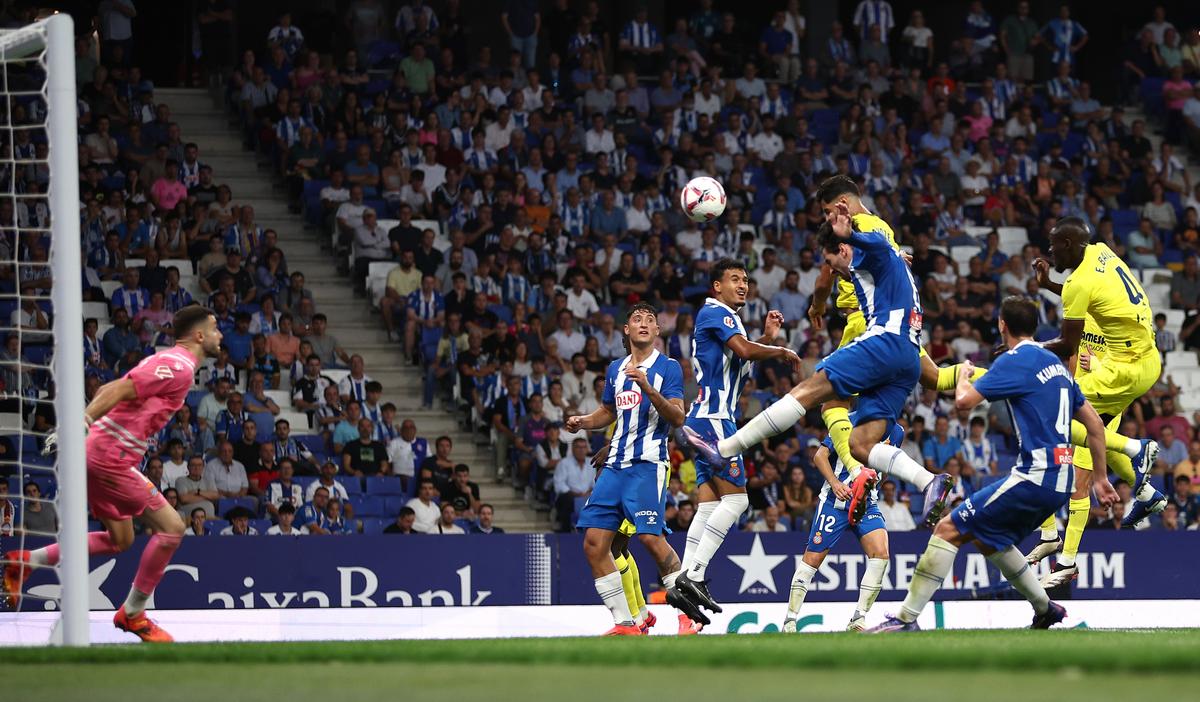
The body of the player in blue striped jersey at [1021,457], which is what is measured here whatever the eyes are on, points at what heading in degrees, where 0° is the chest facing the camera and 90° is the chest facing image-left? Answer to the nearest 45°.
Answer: approximately 135°

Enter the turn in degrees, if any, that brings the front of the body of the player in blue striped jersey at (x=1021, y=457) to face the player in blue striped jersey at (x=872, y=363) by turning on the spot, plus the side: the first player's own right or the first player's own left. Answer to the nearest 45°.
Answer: approximately 45° to the first player's own left

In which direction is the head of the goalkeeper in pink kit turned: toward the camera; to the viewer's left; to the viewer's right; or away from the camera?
to the viewer's right

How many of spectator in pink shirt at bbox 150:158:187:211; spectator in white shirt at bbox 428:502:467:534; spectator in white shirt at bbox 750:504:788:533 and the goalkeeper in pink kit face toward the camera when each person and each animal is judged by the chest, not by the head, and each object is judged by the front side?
3

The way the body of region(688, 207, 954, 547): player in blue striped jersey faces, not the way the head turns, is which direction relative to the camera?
to the viewer's left

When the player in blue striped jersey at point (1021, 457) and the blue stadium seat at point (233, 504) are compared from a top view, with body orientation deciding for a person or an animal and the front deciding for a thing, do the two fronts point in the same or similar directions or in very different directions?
very different directions

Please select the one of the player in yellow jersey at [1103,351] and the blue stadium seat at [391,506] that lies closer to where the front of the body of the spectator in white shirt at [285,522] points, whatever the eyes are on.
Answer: the player in yellow jersey

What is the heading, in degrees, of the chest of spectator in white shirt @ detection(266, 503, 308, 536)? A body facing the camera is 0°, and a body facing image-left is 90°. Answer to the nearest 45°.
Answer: approximately 0°

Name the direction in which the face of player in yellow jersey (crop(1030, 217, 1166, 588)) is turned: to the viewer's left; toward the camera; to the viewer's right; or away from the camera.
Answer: to the viewer's left

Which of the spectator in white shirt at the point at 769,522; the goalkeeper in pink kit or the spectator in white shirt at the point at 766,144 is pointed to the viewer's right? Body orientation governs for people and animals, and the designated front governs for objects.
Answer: the goalkeeper in pink kit

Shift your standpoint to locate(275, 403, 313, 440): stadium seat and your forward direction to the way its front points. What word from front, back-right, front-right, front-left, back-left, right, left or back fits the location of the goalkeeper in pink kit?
front-right

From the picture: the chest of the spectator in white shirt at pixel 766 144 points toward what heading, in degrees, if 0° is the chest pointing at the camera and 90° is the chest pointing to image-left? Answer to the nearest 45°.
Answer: approximately 0°

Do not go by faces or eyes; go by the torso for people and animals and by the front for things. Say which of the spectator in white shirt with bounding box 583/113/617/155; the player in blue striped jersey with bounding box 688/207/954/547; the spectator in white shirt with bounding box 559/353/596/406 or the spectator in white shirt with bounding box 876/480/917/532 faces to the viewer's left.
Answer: the player in blue striped jersey

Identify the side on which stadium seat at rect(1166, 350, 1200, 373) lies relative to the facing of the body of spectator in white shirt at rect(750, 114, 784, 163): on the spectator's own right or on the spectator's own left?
on the spectator's own left
